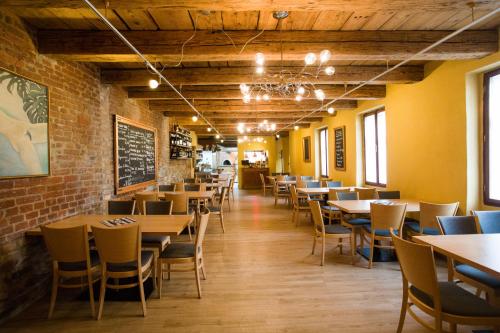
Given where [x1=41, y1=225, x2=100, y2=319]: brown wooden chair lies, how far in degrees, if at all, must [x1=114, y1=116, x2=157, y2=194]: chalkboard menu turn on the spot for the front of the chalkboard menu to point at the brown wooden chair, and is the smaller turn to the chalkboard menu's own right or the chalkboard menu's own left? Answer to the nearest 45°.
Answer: approximately 45° to the chalkboard menu's own right

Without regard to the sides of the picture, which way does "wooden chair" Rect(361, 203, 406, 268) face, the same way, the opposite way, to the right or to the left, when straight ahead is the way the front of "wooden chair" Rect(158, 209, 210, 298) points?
to the right

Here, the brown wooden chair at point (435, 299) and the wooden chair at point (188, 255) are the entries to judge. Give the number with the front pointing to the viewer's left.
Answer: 1

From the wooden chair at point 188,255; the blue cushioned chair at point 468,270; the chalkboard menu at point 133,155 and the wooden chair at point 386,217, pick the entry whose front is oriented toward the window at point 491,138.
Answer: the chalkboard menu

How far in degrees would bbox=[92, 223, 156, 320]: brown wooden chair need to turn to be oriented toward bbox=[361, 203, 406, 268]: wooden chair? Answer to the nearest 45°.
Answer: approximately 45° to its right

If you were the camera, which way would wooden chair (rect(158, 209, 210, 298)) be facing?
facing to the left of the viewer

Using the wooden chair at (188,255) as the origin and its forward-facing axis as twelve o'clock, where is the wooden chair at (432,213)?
the wooden chair at (432,213) is roughly at 6 o'clock from the wooden chair at (188,255).

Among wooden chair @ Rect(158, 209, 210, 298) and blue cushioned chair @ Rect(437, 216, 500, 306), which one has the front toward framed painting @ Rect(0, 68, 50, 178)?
the wooden chair

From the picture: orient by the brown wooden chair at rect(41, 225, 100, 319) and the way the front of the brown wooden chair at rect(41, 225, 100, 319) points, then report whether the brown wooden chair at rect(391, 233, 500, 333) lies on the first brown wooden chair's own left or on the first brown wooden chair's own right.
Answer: on the first brown wooden chair's own right

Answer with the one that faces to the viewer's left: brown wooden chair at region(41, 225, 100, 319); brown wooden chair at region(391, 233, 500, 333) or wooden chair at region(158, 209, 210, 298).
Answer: the wooden chair

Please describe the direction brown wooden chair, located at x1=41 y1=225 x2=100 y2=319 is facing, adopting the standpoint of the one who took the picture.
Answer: facing away from the viewer and to the right of the viewer

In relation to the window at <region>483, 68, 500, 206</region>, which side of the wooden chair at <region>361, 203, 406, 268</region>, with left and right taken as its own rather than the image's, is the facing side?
right
